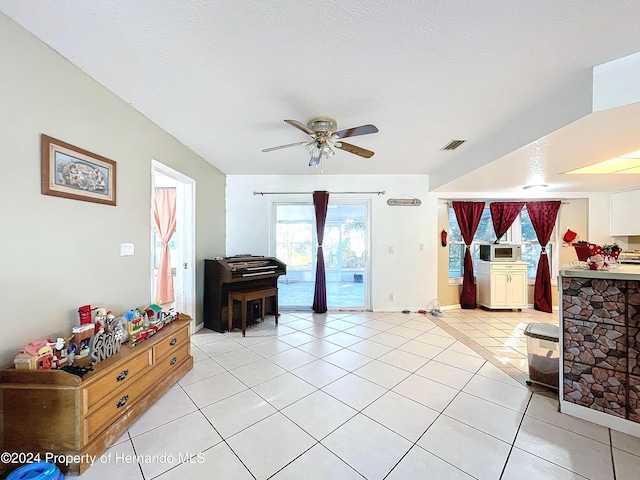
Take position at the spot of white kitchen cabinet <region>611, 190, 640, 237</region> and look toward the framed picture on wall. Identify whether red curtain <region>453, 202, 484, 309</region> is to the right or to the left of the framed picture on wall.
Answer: right

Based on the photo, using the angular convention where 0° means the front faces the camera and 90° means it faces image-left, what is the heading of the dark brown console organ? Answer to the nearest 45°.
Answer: approximately 315°

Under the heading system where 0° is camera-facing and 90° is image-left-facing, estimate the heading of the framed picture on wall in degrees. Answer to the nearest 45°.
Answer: approximately 315°

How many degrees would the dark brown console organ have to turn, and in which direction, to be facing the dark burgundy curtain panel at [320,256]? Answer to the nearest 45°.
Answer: approximately 45° to its left

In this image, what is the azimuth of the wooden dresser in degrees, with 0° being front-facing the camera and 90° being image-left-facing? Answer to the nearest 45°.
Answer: approximately 315°

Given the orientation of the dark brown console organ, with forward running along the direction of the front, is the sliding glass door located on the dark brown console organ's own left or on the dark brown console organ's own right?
on the dark brown console organ's own left

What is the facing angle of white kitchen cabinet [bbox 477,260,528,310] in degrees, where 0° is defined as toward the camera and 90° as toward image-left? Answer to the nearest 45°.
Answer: approximately 0°

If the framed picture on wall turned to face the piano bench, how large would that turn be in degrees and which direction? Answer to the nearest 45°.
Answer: approximately 90° to its left

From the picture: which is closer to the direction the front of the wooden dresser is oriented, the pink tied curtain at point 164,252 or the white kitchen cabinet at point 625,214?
the white kitchen cabinet
